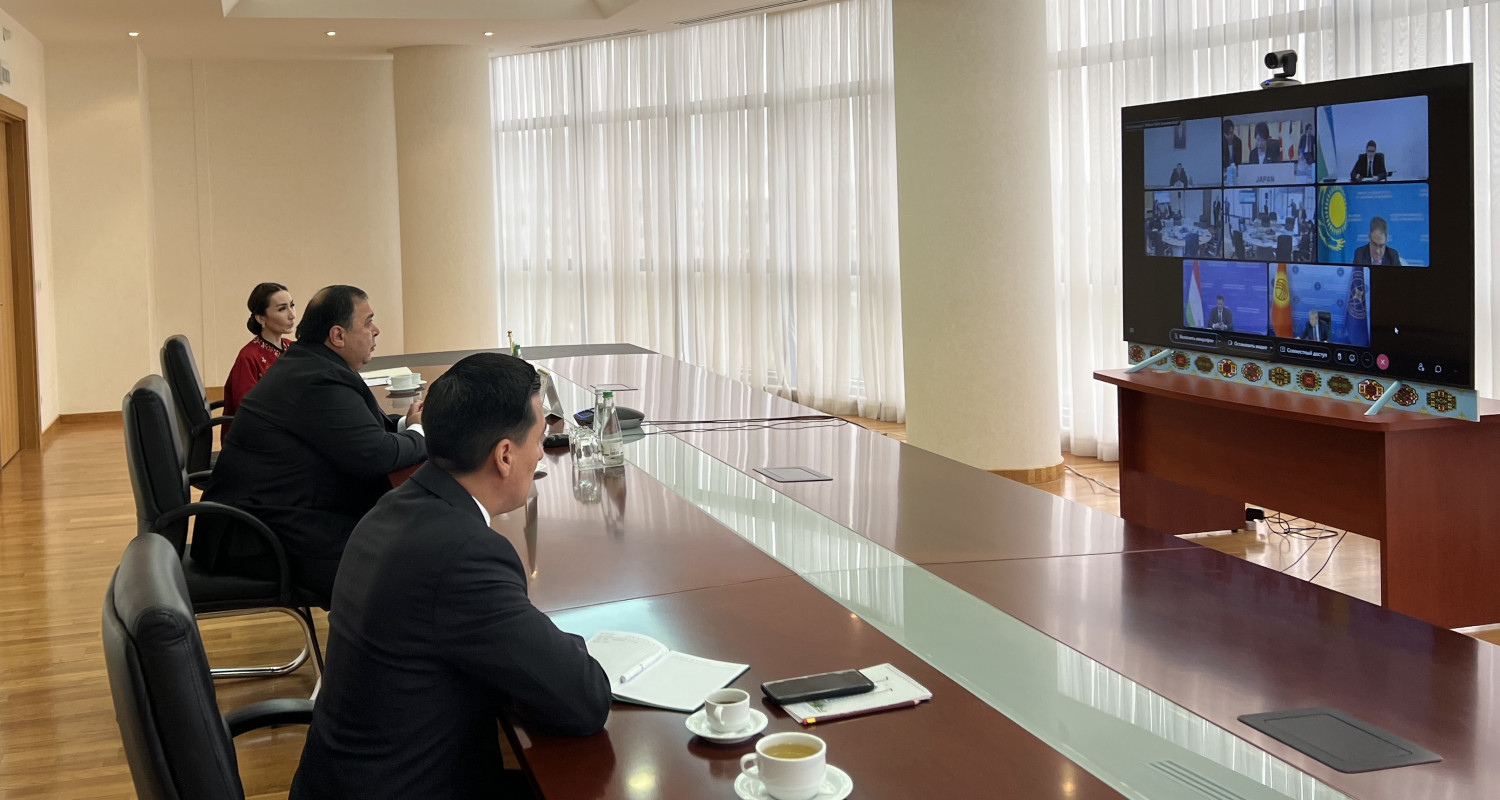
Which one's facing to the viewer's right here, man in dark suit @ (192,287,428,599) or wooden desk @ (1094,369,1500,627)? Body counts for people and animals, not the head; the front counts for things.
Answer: the man in dark suit

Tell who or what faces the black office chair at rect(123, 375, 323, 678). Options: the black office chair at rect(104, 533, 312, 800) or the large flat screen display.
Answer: the large flat screen display

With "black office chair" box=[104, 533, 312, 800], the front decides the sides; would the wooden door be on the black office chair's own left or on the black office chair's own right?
on the black office chair's own left

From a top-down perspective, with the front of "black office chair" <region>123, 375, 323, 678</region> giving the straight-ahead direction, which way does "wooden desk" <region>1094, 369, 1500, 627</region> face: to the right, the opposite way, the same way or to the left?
the opposite way

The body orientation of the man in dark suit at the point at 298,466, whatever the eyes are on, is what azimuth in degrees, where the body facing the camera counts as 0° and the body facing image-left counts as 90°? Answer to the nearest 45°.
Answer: approximately 270°

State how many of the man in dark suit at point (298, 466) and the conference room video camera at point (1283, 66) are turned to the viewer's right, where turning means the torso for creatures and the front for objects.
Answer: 1

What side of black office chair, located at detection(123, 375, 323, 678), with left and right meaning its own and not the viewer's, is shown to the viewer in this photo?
right

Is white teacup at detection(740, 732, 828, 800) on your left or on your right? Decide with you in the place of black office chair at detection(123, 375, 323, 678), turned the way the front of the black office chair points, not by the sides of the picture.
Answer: on your right

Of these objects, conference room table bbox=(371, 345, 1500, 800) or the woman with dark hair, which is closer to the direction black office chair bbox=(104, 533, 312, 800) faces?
the conference room table

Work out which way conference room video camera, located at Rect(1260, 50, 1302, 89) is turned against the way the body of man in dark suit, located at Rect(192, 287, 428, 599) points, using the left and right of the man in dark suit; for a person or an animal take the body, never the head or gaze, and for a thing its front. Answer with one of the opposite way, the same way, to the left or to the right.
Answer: the opposite way
